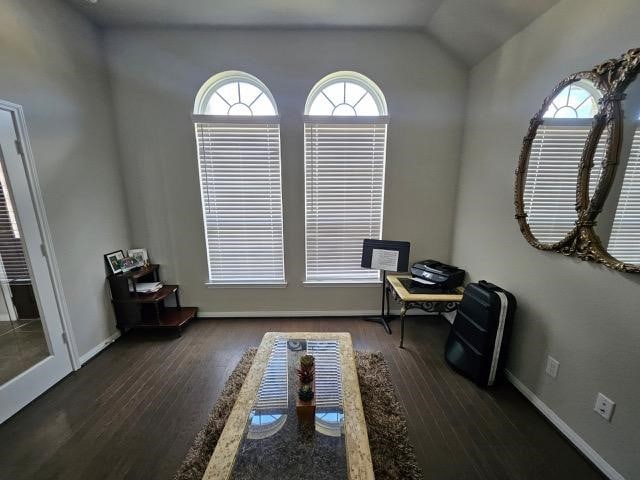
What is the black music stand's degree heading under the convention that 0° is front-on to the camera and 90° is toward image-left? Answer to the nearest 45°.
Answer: approximately 0°

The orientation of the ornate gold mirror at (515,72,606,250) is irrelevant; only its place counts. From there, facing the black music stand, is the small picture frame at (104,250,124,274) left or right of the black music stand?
left

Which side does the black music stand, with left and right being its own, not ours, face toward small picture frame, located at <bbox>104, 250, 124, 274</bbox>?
right

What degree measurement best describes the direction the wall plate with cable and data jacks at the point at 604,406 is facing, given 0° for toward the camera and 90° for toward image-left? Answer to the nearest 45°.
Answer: approximately 45°

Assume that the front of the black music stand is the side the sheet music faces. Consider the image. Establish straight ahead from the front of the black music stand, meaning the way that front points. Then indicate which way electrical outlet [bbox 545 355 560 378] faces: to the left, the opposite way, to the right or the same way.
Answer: to the right
